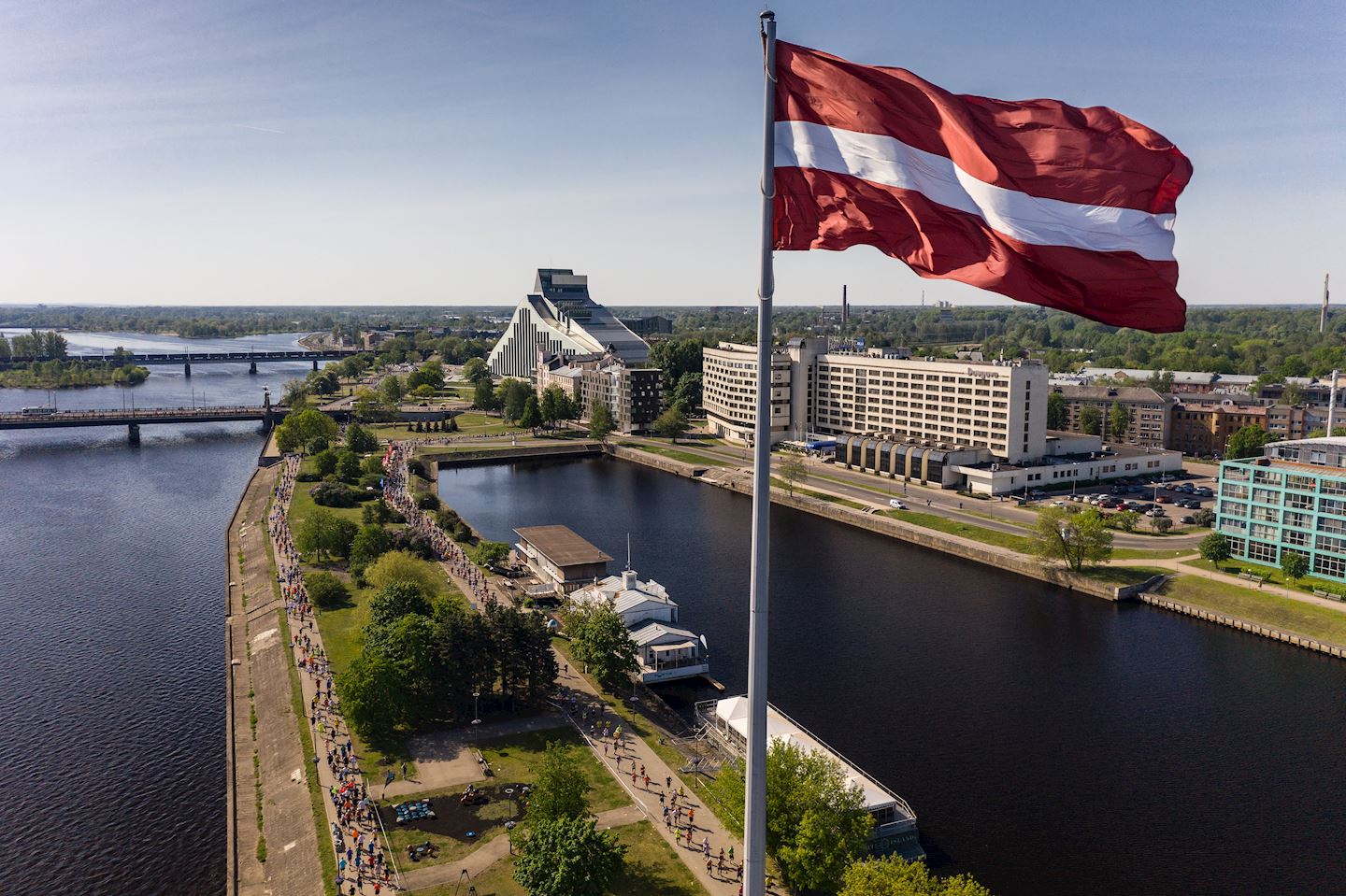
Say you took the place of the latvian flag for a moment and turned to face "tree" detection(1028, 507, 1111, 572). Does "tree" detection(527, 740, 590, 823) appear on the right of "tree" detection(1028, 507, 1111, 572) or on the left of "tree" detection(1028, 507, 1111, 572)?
left

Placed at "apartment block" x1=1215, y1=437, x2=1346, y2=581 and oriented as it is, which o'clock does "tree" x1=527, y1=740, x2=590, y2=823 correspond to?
The tree is roughly at 11 o'clock from the apartment block.

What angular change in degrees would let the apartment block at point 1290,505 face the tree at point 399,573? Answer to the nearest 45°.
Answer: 0° — it already faces it

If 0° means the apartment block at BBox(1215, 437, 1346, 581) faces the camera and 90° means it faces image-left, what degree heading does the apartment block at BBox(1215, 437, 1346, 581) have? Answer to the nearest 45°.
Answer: approximately 45°

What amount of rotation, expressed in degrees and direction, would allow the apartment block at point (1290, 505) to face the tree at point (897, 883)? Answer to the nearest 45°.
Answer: approximately 45° to its left

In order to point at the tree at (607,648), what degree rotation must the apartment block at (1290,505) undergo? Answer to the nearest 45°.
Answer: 0° — it already faces it

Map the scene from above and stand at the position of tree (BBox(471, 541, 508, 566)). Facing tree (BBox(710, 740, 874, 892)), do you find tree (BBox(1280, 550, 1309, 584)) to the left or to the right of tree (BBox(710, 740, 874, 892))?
left
